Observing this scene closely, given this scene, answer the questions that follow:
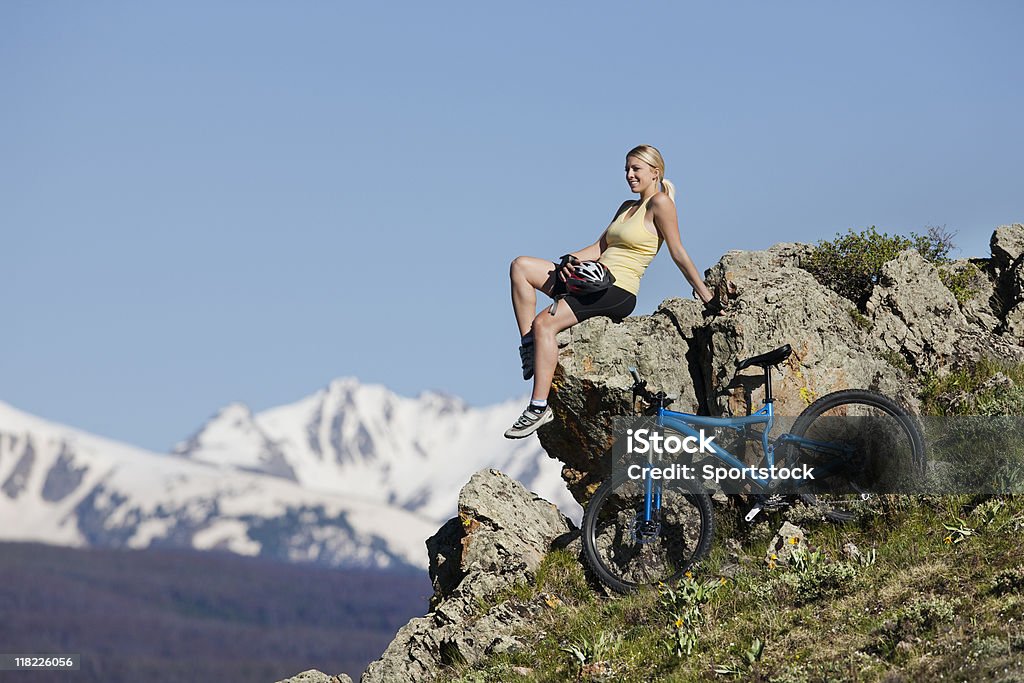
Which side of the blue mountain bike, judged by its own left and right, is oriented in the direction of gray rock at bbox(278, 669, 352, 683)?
front

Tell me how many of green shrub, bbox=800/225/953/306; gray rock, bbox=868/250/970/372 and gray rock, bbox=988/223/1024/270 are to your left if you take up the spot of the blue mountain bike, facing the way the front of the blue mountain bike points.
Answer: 0

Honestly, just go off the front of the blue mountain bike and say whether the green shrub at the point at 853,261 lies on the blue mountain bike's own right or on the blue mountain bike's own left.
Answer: on the blue mountain bike's own right

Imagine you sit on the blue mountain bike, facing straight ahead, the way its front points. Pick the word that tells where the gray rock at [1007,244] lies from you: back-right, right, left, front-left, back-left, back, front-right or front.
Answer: back-right

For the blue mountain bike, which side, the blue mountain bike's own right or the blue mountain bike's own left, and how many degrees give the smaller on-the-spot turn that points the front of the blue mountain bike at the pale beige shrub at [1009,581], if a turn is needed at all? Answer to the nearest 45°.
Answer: approximately 135° to the blue mountain bike's own left

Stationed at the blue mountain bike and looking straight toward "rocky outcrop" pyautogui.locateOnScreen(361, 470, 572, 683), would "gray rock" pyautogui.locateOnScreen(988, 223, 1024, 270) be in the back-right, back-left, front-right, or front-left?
back-right

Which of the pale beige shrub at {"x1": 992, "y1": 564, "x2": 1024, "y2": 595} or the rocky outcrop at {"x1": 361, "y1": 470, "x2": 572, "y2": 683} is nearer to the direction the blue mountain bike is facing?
the rocky outcrop

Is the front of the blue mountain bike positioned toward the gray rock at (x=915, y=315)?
no

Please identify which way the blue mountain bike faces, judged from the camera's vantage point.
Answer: facing to the left of the viewer

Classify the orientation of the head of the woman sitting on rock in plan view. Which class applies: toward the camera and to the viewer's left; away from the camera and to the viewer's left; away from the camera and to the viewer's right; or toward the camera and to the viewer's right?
toward the camera and to the viewer's left

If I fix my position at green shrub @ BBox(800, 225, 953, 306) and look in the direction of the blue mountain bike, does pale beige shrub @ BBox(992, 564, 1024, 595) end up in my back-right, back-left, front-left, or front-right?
front-left

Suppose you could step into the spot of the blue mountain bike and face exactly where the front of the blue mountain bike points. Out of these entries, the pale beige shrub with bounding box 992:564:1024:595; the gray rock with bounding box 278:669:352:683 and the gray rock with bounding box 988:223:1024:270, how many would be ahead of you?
1
